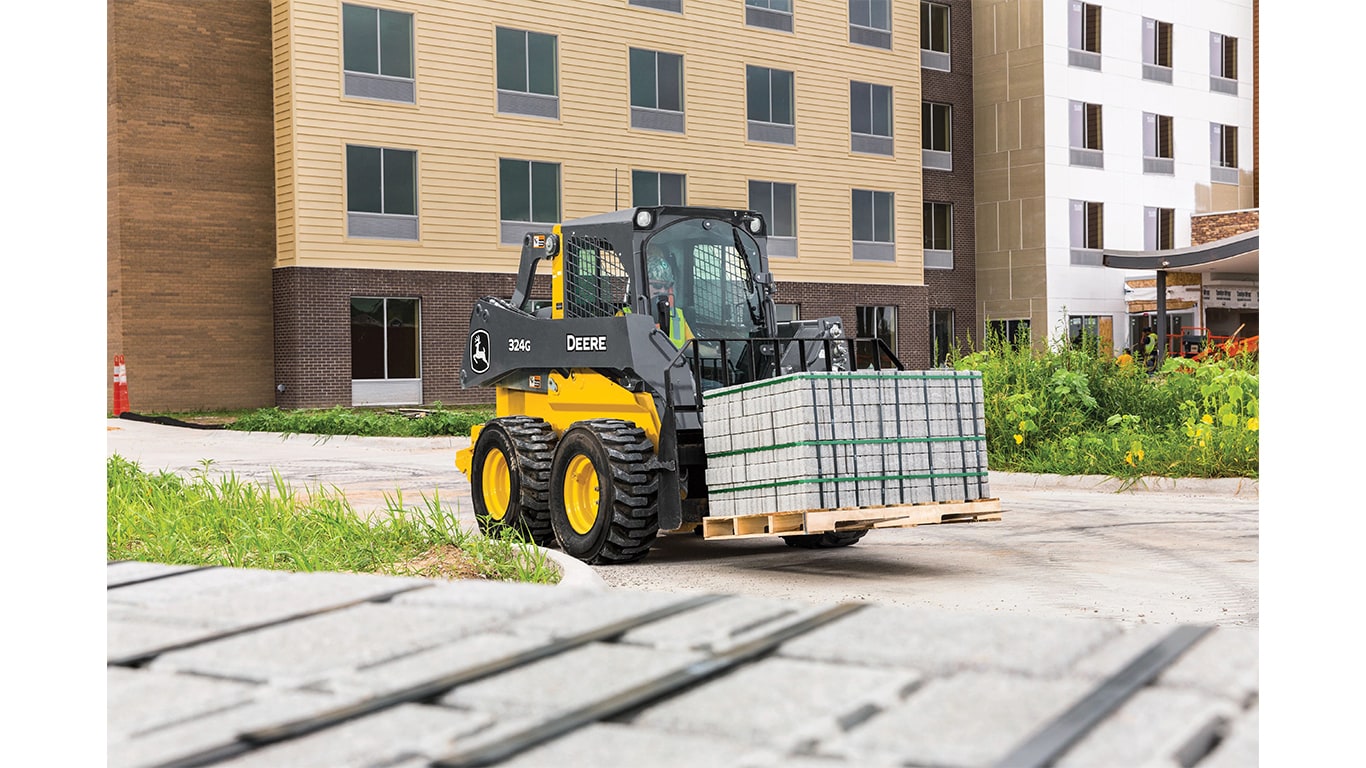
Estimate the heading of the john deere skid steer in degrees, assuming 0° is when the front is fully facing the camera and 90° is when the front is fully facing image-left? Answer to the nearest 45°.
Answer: approximately 315°

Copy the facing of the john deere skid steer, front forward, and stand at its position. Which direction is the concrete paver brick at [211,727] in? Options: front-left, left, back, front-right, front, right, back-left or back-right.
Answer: front-right

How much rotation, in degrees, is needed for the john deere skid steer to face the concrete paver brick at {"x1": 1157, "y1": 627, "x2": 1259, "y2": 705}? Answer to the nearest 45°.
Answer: approximately 45° to its right

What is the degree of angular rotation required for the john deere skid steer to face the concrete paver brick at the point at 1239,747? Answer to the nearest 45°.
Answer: approximately 45° to its right

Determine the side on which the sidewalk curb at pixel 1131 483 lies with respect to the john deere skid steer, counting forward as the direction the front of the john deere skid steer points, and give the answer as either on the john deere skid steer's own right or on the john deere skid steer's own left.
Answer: on the john deere skid steer's own left

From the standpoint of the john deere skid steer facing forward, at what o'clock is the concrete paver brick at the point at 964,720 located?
The concrete paver brick is roughly at 1 o'clock from the john deere skid steer.

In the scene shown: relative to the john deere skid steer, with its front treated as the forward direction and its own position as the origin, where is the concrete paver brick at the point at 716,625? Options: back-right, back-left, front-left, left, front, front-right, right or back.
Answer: front-right

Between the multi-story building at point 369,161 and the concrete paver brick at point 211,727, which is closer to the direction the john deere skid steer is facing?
the concrete paver brick

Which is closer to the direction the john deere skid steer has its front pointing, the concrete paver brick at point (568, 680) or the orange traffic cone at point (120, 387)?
the concrete paver brick

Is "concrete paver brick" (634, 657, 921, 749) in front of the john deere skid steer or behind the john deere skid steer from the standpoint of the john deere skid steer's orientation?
in front

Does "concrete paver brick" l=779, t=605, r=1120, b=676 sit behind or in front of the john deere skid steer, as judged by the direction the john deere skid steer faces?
in front

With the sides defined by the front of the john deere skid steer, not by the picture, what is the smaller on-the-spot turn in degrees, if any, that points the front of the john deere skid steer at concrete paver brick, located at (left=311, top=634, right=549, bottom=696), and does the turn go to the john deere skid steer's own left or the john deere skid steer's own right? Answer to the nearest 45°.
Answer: approximately 45° to the john deere skid steer's own right
